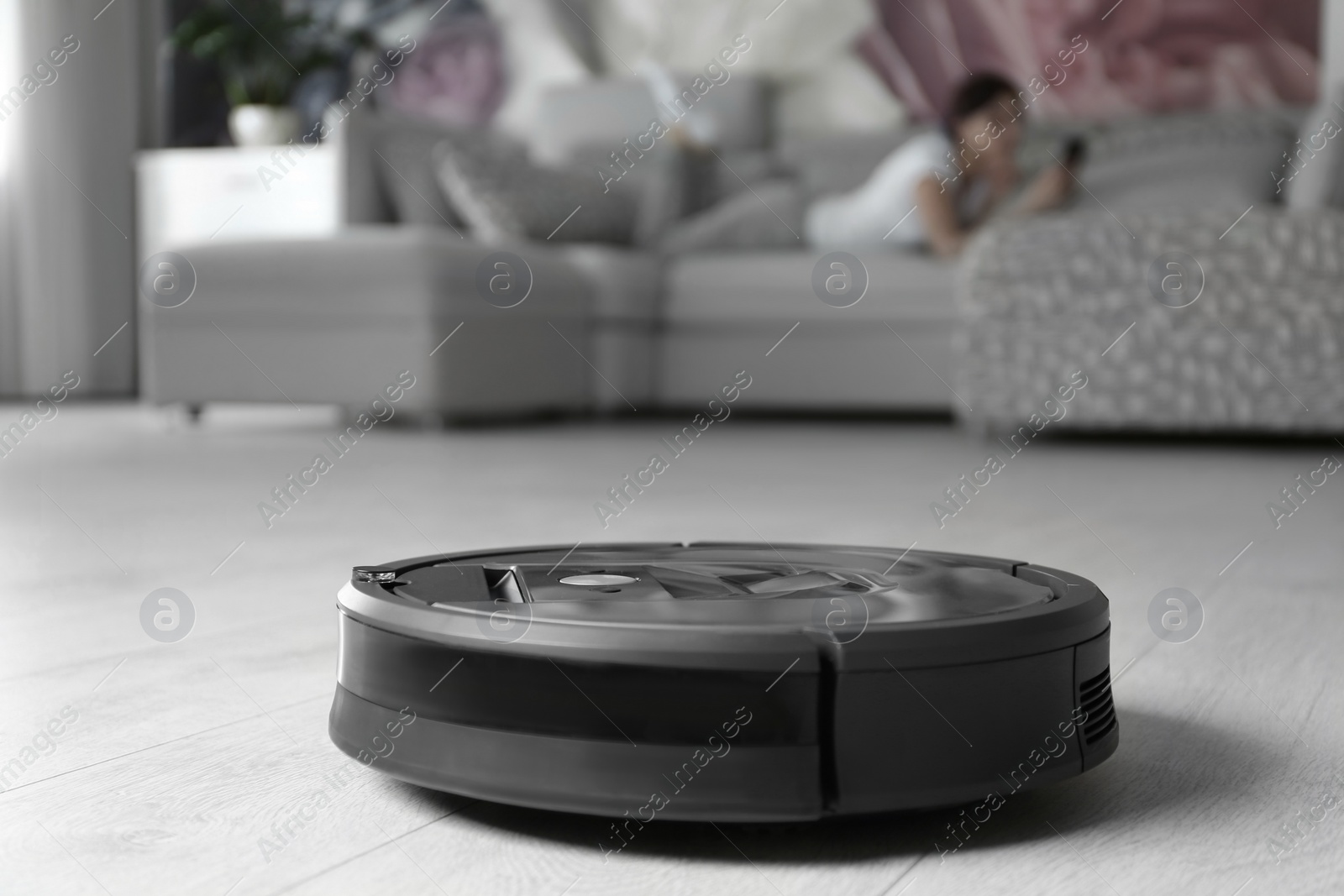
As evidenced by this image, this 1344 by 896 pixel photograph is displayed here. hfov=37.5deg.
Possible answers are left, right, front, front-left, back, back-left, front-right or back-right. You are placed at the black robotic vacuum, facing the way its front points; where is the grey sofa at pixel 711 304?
right

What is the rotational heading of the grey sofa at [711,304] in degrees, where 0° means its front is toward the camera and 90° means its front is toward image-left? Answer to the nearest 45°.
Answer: approximately 0°

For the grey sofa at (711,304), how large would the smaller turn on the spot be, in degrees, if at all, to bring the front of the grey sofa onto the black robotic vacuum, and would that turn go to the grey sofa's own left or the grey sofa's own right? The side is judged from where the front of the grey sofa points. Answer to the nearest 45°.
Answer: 0° — it already faces it

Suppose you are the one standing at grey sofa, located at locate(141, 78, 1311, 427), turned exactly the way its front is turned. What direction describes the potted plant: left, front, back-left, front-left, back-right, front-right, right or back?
back-right

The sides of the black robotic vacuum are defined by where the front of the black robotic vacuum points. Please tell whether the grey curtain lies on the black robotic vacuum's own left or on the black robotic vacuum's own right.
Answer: on the black robotic vacuum's own right

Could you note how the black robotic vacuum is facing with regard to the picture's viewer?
facing to the left of the viewer

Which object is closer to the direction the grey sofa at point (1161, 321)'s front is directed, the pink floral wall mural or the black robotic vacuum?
the black robotic vacuum

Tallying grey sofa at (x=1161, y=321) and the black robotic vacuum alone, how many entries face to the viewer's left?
1

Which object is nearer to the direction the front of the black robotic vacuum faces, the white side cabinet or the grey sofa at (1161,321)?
the white side cabinet

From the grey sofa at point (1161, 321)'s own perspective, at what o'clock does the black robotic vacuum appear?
The black robotic vacuum is roughly at 12 o'clock from the grey sofa.
